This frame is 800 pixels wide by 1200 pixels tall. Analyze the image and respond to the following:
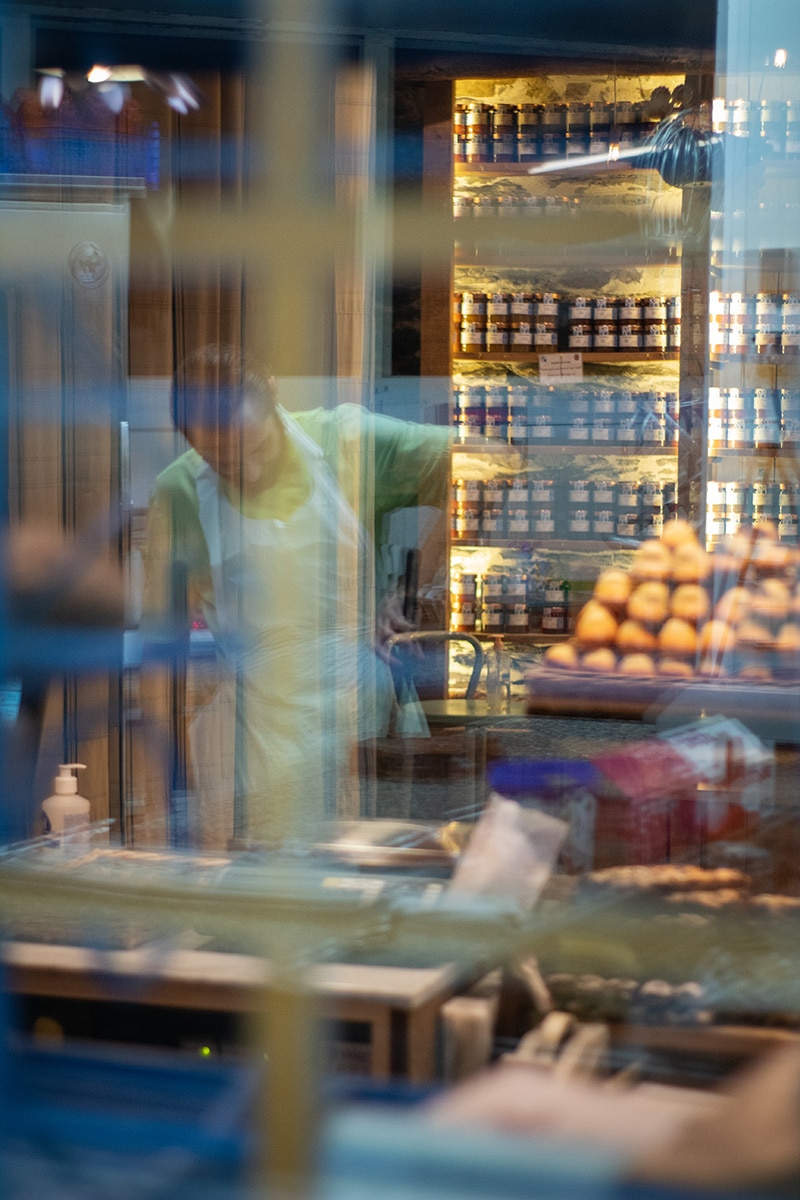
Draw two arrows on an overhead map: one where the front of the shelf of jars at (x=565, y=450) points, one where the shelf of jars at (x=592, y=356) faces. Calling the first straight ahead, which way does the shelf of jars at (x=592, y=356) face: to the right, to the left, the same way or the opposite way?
the same way

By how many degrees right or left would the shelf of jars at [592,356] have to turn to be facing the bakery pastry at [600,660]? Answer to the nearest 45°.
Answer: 0° — it already faces it

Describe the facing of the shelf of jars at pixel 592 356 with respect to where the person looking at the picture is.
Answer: facing the viewer

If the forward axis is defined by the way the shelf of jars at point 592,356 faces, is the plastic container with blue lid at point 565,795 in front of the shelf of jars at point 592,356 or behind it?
in front

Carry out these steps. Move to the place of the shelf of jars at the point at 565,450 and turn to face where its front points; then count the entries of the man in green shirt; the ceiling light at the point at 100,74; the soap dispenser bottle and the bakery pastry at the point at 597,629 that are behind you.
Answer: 0

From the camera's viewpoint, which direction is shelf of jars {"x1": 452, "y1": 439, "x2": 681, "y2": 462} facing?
toward the camera

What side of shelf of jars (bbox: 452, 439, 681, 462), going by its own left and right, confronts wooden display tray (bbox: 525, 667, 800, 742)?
front

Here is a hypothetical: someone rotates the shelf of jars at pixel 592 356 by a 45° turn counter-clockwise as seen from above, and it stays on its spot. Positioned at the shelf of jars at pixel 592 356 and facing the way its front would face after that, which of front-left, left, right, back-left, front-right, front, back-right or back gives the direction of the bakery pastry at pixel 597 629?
front-right

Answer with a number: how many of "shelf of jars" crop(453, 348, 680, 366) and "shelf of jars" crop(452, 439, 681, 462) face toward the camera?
2
